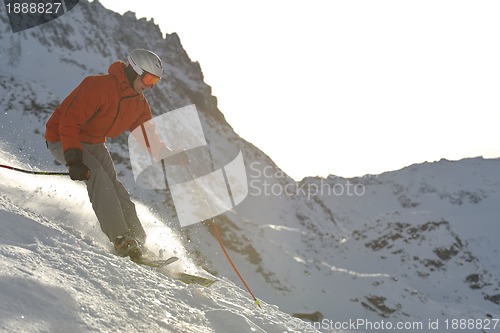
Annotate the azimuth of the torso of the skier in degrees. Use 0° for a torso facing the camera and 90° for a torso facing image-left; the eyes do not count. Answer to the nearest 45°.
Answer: approximately 315°

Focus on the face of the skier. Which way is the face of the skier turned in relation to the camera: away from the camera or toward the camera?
toward the camera
